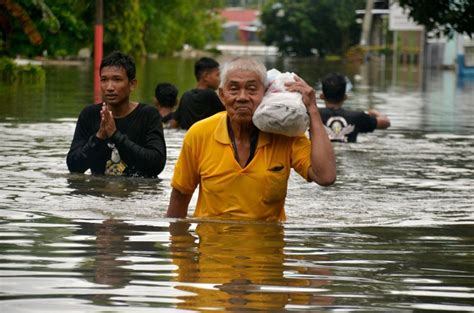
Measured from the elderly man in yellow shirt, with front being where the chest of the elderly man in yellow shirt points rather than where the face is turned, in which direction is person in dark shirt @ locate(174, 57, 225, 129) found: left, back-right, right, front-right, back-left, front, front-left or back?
back

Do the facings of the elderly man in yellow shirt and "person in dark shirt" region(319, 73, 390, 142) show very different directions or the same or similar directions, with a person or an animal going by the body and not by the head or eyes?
very different directions

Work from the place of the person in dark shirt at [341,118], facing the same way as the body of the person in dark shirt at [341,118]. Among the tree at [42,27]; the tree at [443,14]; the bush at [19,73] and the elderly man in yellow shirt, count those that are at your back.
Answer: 1

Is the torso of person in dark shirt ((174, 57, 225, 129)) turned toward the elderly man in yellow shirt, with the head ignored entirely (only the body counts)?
no

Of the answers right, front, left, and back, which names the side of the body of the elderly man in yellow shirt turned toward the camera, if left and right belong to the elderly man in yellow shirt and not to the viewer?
front

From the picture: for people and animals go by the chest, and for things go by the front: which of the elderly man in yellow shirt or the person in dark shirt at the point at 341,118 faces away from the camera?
the person in dark shirt

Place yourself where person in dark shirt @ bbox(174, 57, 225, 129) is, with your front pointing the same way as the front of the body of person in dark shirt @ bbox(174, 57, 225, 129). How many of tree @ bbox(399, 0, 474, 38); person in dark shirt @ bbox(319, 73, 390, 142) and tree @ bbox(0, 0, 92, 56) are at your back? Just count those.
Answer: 0

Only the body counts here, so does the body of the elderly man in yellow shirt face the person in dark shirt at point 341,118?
no

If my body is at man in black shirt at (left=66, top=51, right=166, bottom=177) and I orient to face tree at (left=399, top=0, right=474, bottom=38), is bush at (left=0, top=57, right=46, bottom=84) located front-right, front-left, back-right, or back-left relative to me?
front-left

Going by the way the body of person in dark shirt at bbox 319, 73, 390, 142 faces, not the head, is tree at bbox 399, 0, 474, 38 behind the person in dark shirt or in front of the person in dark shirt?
in front

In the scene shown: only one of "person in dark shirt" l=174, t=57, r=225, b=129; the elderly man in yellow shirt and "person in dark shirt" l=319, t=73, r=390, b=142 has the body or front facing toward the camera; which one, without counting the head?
the elderly man in yellow shirt

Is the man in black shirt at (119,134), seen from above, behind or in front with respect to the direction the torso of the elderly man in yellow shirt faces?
behind

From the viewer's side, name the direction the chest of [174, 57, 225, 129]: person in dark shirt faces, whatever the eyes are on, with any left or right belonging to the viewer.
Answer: facing away from the viewer and to the right of the viewer

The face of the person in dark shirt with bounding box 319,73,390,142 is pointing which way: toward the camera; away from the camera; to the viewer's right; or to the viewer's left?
away from the camera

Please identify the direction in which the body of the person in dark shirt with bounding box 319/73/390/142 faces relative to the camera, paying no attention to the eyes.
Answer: away from the camera

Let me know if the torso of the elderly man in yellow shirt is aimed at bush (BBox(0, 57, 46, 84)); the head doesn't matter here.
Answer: no

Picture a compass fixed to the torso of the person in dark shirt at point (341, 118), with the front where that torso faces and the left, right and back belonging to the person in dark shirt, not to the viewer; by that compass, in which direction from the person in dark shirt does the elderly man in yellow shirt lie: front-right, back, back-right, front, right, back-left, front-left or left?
back

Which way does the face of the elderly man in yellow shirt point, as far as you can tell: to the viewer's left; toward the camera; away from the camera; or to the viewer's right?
toward the camera

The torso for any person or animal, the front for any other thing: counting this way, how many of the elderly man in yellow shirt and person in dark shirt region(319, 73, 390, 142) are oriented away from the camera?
1
